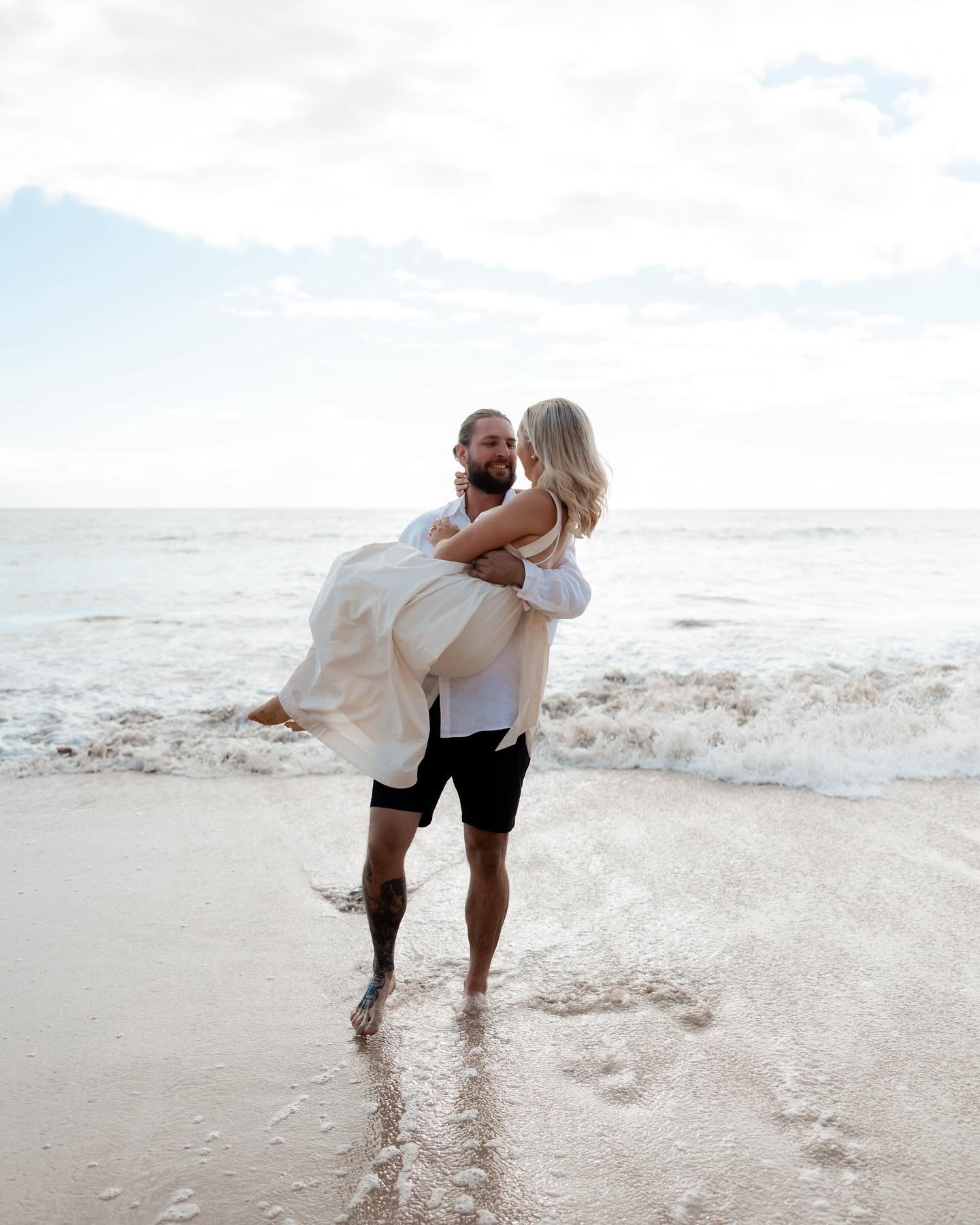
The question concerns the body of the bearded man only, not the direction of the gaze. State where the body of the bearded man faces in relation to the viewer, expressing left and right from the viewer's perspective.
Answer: facing the viewer

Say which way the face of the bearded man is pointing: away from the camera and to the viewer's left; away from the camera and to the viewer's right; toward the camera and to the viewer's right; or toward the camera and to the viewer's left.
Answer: toward the camera and to the viewer's right
